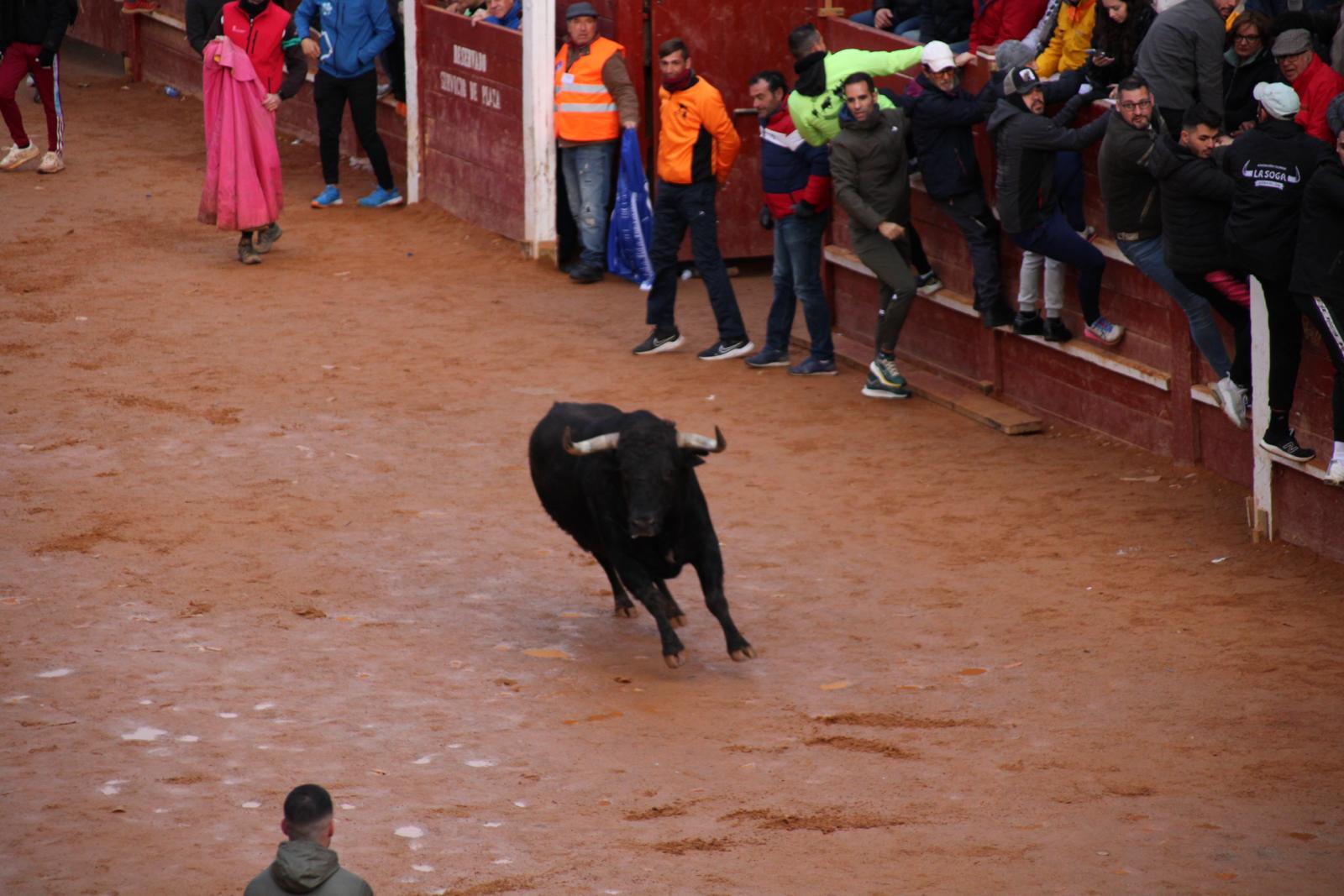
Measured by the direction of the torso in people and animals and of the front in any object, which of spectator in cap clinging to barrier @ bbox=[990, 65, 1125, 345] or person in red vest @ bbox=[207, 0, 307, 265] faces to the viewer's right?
the spectator in cap clinging to barrier

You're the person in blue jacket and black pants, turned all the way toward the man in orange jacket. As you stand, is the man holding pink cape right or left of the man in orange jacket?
right

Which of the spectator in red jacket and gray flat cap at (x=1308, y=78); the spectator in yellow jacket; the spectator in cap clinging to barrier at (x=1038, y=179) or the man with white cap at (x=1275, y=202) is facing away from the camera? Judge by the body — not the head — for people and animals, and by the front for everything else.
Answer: the man with white cap

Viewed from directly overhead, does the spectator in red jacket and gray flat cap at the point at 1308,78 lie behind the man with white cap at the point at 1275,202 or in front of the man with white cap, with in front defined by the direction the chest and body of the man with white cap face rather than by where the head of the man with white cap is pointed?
in front

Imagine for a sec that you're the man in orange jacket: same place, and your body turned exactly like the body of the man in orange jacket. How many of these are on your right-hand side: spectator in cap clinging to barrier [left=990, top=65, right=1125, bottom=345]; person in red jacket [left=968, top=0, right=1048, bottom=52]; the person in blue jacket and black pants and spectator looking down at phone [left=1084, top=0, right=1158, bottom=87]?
1

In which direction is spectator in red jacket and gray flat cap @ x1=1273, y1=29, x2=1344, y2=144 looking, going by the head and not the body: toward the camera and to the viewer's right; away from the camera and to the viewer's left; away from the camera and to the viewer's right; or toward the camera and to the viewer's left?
toward the camera and to the viewer's left

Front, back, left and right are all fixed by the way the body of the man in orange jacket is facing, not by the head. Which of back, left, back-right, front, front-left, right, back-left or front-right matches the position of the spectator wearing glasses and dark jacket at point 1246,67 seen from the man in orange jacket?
left

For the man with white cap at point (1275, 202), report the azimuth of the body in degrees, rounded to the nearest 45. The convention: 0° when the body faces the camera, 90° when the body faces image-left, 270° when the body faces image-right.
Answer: approximately 180°

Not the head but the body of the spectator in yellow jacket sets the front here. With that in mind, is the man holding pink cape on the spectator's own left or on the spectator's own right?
on the spectator's own right

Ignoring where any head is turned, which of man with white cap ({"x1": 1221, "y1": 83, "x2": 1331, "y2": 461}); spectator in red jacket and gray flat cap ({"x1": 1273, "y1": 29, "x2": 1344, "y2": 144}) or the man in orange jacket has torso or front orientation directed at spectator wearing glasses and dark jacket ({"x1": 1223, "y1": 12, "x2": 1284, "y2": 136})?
the man with white cap

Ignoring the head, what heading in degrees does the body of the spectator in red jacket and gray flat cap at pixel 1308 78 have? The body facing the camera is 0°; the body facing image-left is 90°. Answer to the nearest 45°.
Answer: approximately 45°

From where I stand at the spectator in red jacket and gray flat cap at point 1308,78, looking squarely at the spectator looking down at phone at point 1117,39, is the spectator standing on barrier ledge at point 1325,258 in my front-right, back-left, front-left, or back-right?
back-left

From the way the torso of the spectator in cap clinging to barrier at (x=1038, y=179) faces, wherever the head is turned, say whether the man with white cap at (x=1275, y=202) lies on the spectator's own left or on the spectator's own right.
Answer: on the spectator's own right
